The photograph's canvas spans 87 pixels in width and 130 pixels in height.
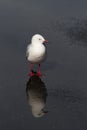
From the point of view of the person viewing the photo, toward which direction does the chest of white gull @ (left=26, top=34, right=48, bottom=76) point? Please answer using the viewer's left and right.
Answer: facing the viewer and to the right of the viewer
